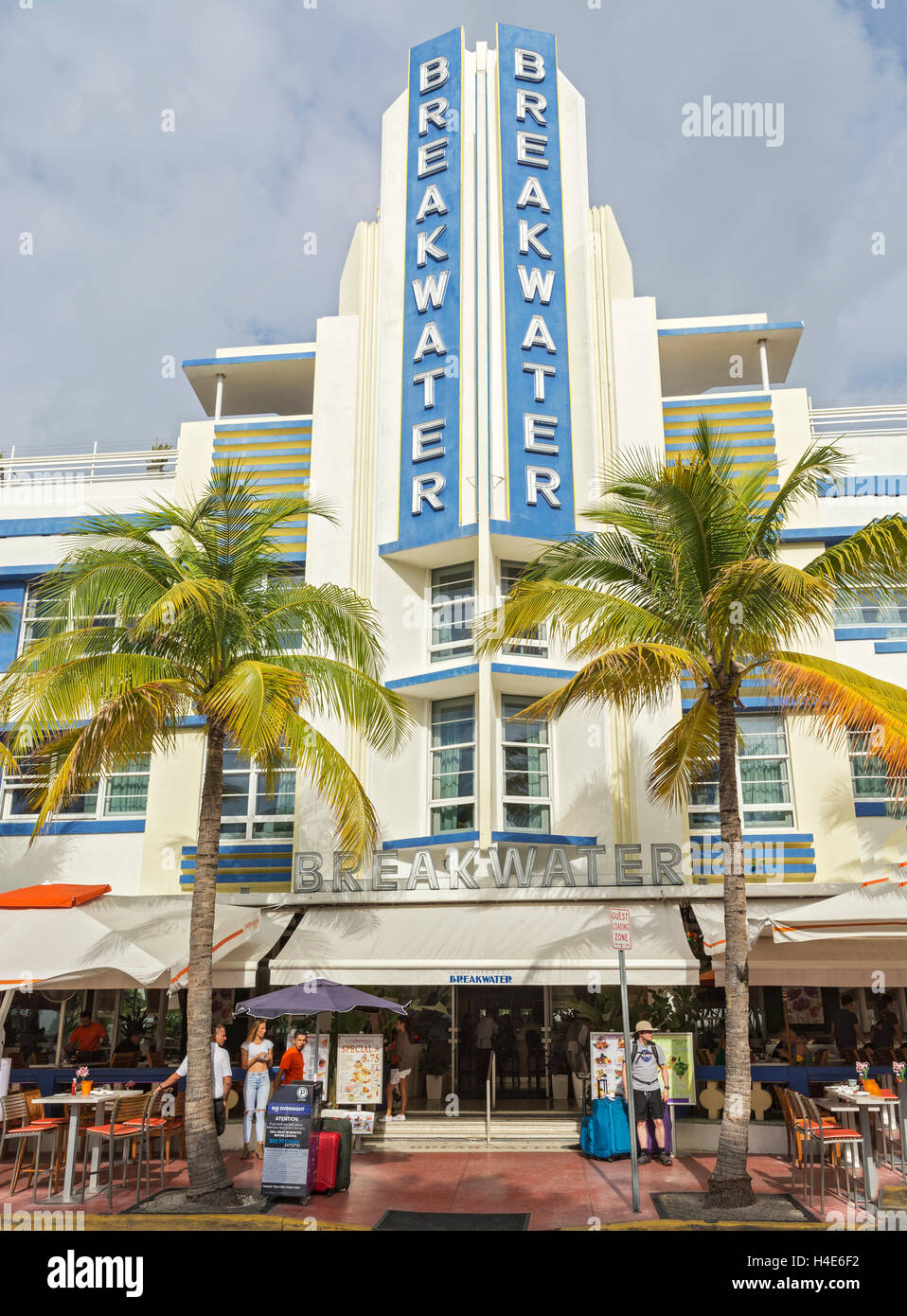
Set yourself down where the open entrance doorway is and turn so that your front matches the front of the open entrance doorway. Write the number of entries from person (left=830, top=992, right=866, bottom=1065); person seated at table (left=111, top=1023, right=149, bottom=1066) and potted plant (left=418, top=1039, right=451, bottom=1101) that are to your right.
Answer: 2

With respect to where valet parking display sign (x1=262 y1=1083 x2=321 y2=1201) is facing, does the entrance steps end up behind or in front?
behind

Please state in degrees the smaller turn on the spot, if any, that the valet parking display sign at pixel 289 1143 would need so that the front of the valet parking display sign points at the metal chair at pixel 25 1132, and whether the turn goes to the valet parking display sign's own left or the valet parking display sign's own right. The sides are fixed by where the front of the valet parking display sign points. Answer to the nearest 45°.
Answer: approximately 135° to the valet parking display sign's own right

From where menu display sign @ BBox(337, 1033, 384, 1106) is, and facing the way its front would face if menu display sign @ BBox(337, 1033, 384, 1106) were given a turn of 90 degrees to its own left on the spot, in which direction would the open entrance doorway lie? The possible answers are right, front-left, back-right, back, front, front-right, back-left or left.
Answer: front-left

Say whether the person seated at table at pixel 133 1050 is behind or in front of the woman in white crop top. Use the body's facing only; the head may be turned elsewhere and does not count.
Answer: behind

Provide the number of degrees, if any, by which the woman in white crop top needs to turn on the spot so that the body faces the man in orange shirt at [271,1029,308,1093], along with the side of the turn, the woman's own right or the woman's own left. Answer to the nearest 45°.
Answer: approximately 45° to the woman's own left

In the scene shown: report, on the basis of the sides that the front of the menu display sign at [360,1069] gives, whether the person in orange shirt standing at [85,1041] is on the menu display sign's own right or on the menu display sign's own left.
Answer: on the menu display sign's own right

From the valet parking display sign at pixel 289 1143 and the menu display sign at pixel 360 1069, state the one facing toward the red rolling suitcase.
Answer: the menu display sign at pixel 360 1069

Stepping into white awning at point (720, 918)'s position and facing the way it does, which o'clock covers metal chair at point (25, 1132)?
The metal chair is roughly at 2 o'clock from the white awning.
